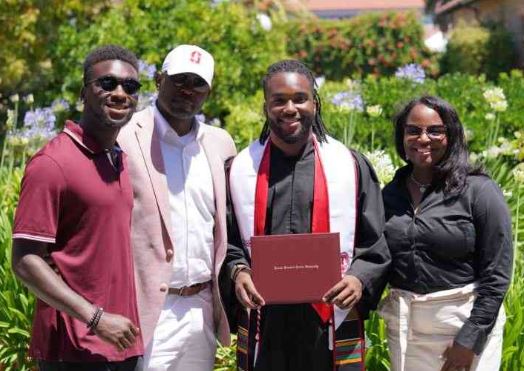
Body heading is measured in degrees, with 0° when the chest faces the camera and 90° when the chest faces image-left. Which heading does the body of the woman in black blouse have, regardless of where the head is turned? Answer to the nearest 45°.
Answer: approximately 45°

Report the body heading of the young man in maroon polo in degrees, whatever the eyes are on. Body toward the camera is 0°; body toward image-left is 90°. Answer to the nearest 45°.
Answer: approximately 315°

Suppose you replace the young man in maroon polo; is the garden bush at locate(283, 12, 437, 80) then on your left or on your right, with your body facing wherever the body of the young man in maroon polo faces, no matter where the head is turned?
on your left

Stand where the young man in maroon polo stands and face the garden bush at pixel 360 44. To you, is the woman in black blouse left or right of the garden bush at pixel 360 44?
right

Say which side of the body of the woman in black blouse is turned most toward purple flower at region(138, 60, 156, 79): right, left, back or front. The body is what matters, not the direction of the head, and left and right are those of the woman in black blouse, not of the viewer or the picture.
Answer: right

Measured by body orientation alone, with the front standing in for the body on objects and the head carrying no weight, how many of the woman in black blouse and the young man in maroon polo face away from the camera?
0

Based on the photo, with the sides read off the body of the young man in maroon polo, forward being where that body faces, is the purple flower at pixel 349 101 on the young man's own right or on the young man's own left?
on the young man's own left

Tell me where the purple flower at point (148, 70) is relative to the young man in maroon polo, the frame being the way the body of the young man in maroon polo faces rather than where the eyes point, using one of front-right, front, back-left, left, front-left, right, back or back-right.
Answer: back-left

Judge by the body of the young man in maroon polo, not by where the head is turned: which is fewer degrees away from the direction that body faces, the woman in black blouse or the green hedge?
the woman in black blouse
